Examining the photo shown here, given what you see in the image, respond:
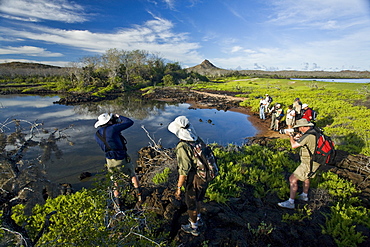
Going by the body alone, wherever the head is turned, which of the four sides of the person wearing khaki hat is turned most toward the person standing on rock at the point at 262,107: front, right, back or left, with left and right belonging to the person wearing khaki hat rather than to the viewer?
right

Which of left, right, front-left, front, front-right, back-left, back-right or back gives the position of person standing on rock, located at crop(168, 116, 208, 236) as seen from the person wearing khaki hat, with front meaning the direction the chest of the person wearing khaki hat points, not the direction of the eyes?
front-left

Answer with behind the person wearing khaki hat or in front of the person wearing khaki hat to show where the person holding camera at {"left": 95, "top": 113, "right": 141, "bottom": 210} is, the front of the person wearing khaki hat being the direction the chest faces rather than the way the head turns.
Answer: in front

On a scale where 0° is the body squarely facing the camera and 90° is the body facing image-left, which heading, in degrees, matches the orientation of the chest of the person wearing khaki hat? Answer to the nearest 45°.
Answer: approximately 90°
